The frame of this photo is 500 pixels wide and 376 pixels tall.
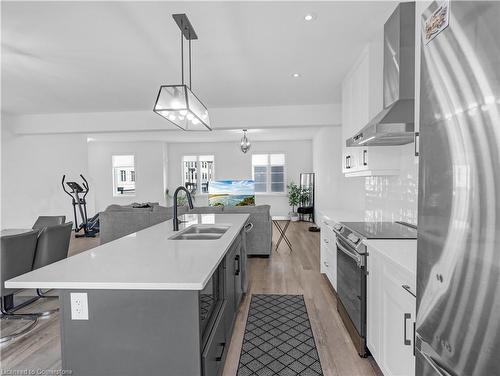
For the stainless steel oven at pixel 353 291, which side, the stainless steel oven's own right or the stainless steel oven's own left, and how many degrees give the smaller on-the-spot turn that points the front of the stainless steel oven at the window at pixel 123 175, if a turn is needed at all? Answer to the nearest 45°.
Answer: approximately 45° to the stainless steel oven's own right

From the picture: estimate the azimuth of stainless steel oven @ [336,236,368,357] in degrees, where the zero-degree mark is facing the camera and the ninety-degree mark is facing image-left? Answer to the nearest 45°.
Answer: approximately 90°

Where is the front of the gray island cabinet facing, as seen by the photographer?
facing to the right of the viewer

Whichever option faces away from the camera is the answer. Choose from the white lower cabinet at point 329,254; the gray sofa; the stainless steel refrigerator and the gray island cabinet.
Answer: the gray sofa

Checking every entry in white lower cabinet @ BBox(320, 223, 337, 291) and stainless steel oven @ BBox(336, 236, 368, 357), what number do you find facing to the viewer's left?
2

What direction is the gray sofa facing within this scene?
away from the camera

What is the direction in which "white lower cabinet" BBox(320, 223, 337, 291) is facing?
to the viewer's left

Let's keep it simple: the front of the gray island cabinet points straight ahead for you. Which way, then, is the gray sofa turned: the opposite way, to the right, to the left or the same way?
to the left
